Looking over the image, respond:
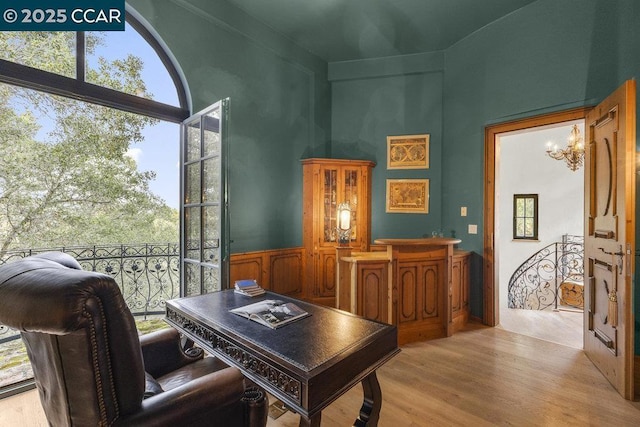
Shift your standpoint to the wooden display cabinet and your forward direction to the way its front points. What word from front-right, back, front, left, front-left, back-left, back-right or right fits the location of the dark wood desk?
front

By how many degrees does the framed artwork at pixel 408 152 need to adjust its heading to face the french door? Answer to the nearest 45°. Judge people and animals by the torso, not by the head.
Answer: approximately 45° to its right

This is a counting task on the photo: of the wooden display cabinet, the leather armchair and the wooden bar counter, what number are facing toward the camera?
2

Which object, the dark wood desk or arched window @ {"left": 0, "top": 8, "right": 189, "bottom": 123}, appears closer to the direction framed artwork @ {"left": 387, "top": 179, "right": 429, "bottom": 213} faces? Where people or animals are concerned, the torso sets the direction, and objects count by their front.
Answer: the dark wood desk

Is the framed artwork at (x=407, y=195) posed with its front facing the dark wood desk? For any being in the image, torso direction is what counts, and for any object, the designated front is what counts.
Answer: yes

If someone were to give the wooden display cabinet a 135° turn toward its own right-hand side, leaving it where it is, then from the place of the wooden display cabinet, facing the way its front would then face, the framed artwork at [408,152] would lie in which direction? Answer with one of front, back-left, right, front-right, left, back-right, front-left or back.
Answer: back-right

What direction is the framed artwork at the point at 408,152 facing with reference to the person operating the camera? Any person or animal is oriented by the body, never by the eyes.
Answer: facing the viewer

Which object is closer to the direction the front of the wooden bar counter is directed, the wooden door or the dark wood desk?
the dark wood desk

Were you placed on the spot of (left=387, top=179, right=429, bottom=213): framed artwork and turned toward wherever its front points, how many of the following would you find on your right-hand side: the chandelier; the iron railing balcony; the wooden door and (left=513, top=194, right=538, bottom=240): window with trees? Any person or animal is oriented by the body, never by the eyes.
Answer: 1

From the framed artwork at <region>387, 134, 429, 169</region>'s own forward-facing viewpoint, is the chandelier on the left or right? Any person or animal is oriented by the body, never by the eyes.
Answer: on its left

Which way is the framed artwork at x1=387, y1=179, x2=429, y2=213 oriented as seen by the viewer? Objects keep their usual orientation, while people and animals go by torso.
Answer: toward the camera

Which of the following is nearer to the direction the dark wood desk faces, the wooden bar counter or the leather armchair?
the leather armchair

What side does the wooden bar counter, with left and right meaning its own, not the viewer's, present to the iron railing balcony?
right

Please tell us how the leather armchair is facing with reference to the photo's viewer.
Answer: facing away from the viewer and to the right of the viewer
